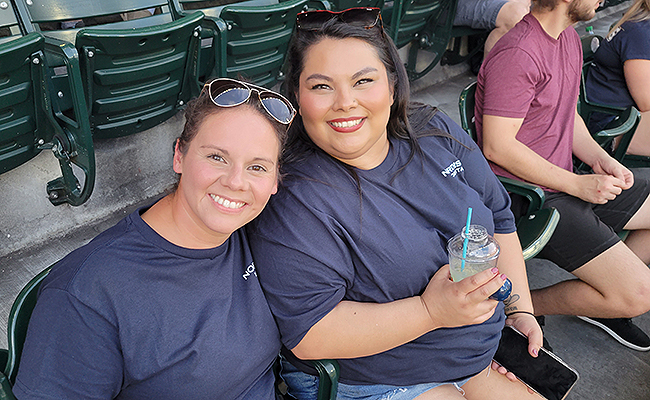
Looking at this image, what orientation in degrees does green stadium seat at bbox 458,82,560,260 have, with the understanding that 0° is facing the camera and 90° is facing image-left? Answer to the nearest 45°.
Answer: approximately 315°

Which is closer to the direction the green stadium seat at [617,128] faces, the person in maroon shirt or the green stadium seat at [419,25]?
the person in maroon shirt

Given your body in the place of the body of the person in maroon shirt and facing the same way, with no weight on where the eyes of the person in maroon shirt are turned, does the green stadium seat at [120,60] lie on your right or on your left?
on your right

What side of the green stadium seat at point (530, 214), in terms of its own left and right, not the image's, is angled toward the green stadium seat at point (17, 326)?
right

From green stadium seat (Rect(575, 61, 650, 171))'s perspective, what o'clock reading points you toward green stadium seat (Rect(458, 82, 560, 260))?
green stadium seat (Rect(458, 82, 560, 260)) is roughly at 2 o'clock from green stadium seat (Rect(575, 61, 650, 171)).

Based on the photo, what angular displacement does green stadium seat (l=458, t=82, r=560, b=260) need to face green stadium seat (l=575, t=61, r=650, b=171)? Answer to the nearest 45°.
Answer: approximately 135° to its left

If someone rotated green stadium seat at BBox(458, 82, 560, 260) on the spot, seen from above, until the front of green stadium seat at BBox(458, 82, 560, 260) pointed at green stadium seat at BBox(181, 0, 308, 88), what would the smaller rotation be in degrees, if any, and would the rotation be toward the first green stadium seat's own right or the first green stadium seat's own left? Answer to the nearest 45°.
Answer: approximately 135° to the first green stadium seat's own right

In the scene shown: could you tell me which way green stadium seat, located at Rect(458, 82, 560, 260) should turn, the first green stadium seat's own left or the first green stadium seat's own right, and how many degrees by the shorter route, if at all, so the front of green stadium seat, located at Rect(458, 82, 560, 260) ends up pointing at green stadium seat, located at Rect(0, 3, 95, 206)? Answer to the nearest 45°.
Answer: approximately 135° to the first green stadium seat's own right

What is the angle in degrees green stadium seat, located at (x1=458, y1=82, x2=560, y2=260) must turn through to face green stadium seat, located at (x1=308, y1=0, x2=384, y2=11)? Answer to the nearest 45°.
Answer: approximately 180°
